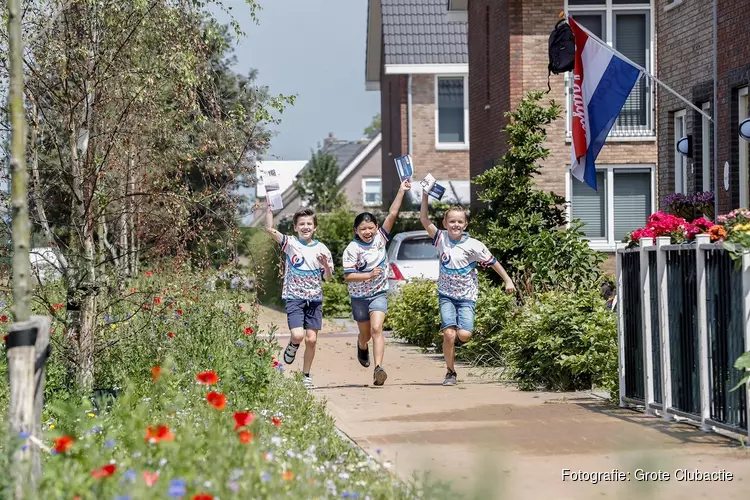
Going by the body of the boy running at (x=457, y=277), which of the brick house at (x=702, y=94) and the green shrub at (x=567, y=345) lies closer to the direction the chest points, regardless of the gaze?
the green shrub

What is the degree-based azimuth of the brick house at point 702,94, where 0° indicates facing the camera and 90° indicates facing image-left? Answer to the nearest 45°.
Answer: approximately 45°

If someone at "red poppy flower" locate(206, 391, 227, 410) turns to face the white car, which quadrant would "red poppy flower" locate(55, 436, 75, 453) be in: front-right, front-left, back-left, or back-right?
back-left

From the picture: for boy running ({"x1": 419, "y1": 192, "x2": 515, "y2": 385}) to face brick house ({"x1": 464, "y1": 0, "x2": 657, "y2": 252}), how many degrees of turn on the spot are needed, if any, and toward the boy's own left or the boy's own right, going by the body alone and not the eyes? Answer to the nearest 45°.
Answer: approximately 180°

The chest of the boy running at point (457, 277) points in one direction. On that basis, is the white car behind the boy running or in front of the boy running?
behind

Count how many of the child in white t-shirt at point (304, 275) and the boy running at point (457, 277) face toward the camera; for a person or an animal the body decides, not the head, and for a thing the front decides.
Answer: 2

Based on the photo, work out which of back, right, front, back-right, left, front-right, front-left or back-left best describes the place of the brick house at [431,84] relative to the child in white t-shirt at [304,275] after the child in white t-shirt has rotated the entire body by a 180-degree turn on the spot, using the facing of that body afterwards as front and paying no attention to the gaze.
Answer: front

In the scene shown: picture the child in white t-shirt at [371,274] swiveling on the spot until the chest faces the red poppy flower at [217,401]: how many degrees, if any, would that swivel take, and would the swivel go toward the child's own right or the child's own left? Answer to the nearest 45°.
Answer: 0° — they already face it

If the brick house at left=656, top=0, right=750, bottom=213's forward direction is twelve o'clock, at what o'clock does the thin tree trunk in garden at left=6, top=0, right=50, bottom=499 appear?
The thin tree trunk in garden is roughly at 11 o'clock from the brick house.

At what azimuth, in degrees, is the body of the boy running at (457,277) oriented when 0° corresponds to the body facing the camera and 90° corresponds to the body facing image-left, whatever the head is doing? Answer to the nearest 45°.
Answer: approximately 0°

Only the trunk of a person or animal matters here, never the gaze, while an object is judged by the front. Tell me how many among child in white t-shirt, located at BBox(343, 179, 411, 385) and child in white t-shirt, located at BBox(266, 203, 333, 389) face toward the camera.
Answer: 2

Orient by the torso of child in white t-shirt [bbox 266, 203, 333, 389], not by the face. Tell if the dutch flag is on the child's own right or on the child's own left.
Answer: on the child's own left

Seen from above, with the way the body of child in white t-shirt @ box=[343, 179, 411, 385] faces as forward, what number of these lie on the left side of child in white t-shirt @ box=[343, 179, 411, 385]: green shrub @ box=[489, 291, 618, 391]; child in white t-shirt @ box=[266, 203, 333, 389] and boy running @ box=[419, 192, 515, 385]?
2

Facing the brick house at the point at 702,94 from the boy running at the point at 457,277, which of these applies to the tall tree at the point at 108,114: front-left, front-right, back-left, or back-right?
back-left
